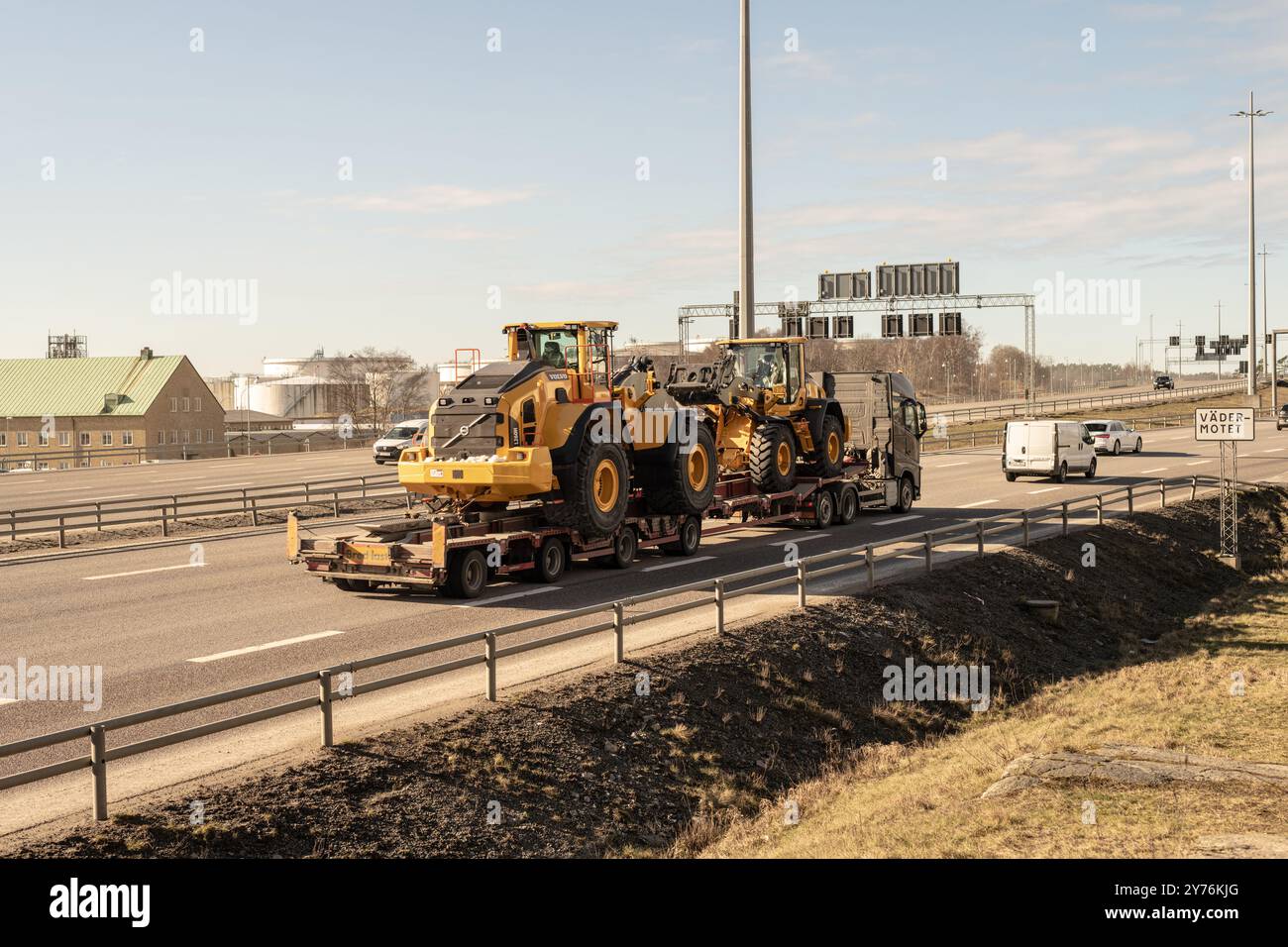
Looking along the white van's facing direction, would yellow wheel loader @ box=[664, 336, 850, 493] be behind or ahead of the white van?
behind

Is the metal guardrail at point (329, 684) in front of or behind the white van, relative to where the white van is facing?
behind

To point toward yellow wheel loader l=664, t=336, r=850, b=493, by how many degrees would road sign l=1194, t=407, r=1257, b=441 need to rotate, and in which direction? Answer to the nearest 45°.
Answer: approximately 45° to its right

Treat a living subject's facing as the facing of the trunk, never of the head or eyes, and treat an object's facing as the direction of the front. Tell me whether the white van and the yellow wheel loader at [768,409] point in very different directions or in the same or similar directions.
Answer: very different directions

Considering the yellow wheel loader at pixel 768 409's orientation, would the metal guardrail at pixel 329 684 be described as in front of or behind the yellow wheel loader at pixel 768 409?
in front

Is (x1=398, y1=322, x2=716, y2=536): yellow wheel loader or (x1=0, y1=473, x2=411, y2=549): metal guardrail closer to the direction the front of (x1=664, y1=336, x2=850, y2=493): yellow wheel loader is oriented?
the yellow wheel loader

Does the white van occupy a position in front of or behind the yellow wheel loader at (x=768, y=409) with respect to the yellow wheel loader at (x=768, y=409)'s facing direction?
behind

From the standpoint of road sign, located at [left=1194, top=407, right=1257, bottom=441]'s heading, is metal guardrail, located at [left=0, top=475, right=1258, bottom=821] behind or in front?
in front

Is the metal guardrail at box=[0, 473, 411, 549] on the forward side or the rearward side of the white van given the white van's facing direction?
on the rearward side

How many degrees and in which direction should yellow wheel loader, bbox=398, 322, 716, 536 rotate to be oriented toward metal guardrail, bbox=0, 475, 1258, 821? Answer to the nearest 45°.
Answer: approximately 135° to its right

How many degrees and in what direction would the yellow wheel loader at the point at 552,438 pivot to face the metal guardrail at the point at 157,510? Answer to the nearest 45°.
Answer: approximately 90° to its left

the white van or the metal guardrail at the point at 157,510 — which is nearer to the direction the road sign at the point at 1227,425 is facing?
the metal guardrail

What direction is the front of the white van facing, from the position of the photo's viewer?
facing away from the viewer and to the right of the viewer
